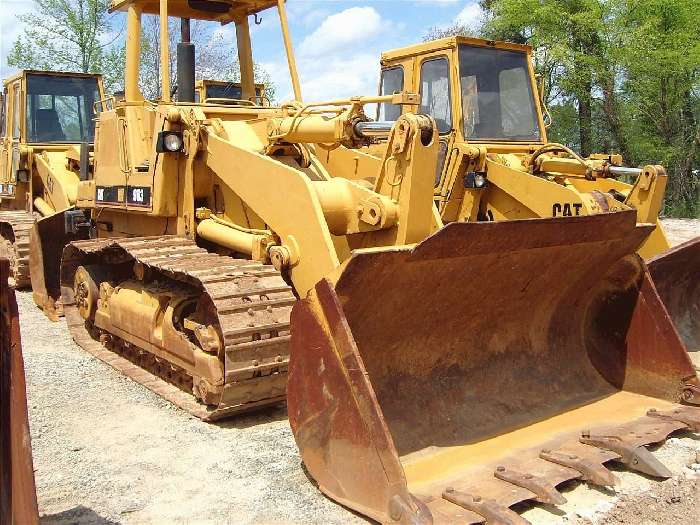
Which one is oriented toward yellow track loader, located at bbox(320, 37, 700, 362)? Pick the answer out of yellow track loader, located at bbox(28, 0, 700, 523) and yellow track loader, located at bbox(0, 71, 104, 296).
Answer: yellow track loader, located at bbox(0, 71, 104, 296)

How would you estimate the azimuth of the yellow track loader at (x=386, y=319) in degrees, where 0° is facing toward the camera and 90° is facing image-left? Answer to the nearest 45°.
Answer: approximately 315°

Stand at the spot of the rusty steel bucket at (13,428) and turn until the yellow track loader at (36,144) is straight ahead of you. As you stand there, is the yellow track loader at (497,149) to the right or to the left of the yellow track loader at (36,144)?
right

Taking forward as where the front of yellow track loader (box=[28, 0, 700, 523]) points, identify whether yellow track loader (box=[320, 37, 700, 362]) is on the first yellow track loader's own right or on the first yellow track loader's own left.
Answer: on the first yellow track loader's own left

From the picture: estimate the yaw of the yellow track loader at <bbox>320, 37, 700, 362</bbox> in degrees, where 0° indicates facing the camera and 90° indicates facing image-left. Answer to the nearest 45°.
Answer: approximately 315°

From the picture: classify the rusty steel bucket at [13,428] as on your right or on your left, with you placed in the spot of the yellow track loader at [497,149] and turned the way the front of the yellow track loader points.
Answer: on your right

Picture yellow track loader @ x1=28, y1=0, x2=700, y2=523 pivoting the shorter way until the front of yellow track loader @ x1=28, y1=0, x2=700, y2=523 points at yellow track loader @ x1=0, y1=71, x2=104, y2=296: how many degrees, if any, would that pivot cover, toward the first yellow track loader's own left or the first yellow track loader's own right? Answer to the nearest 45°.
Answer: approximately 180°

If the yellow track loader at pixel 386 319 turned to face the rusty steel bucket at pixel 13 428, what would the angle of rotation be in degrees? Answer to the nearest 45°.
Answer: approximately 90° to its right

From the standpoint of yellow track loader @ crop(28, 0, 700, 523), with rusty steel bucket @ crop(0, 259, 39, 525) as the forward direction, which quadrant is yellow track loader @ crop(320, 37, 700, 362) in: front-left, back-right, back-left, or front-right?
back-right
